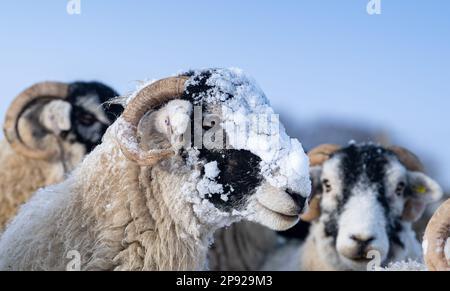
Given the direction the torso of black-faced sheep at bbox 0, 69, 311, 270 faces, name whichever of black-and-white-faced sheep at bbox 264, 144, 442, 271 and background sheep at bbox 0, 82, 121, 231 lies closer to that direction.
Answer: the black-and-white-faced sheep

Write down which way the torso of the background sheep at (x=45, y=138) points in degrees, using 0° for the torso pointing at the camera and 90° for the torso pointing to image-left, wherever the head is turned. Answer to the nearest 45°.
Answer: approximately 270°

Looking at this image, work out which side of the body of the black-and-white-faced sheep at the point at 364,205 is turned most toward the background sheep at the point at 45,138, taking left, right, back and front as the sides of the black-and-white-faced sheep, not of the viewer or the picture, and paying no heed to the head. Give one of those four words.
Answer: right

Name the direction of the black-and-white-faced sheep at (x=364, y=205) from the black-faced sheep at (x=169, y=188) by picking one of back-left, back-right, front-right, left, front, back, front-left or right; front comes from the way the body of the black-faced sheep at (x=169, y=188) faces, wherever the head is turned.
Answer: front-left

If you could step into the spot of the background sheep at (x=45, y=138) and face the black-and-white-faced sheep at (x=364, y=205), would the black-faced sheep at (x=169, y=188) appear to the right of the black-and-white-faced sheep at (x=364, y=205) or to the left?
right

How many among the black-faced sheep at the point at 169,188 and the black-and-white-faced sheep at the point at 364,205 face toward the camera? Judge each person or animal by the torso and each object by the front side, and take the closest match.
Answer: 1

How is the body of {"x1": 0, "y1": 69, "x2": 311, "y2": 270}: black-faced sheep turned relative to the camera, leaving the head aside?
to the viewer's right

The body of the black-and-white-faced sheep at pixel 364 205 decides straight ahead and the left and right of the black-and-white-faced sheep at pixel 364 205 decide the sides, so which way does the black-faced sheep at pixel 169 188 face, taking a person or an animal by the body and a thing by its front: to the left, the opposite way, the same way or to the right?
to the left

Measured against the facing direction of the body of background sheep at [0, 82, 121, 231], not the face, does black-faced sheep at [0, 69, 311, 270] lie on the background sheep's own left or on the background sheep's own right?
on the background sheep's own right
